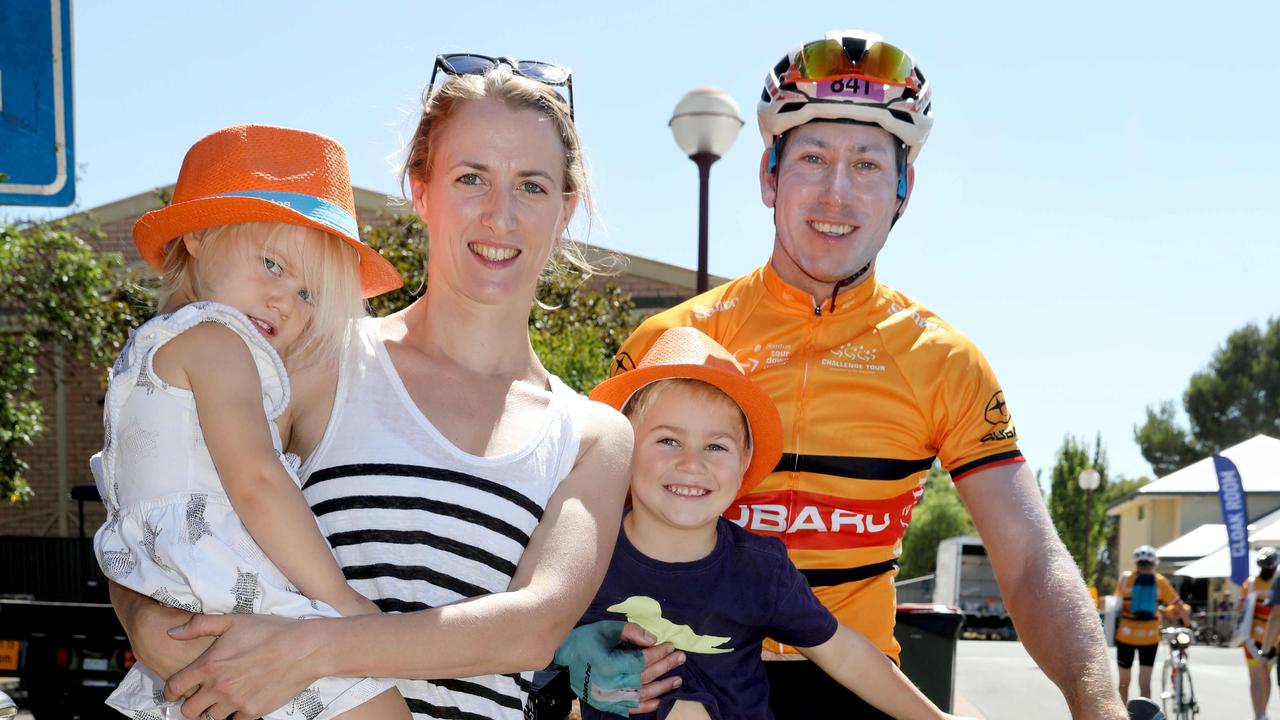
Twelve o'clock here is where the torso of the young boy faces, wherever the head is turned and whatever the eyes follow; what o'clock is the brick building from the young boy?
The brick building is roughly at 5 o'clock from the young boy.

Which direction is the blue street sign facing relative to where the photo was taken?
toward the camera

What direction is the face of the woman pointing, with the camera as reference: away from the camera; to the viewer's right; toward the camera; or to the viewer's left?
toward the camera

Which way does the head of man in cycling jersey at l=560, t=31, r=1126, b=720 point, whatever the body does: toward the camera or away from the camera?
toward the camera

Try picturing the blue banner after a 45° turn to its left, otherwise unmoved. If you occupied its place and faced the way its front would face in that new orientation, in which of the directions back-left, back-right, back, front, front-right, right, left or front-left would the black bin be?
front-right

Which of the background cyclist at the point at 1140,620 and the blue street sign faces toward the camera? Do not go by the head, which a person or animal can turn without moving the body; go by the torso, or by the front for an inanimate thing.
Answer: the blue street sign

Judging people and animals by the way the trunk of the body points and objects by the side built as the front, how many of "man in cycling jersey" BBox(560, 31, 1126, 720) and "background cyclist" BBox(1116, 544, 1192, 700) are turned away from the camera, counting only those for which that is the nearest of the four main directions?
1

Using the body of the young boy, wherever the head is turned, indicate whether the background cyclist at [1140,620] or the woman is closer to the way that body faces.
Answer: the woman

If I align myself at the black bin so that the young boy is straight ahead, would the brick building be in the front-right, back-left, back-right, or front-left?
back-right

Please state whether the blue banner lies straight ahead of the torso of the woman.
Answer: no

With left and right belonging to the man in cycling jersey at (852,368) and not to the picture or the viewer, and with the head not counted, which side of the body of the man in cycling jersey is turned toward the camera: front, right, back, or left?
front

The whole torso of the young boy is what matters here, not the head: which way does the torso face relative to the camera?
toward the camera
